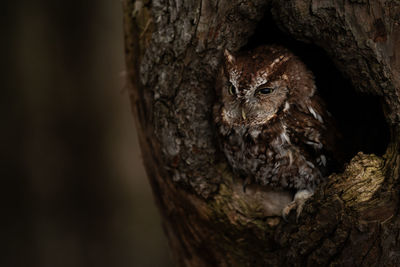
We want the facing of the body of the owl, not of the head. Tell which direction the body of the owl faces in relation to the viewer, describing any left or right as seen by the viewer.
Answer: facing the viewer and to the left of the viewer
